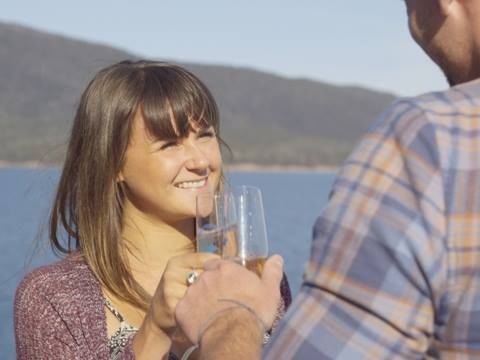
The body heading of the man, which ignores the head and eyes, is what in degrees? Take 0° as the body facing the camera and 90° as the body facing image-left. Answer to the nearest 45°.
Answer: approximately 135°

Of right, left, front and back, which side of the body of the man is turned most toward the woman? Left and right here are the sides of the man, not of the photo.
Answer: front

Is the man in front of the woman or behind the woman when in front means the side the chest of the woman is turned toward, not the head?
in front

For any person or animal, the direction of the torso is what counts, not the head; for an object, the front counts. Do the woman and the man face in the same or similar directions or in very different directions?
very different directions

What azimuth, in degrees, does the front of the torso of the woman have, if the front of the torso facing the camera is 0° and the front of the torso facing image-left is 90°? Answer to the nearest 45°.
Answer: approximately 315°
